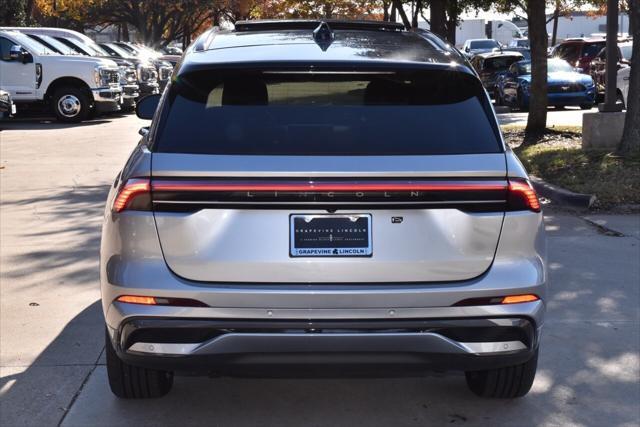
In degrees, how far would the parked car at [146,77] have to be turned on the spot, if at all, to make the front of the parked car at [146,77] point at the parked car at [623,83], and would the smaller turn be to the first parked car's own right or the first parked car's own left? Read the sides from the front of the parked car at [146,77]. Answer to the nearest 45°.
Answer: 0° — it already faces it

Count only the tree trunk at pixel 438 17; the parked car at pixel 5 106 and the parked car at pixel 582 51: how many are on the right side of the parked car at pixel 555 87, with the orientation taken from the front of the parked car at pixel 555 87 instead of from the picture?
2

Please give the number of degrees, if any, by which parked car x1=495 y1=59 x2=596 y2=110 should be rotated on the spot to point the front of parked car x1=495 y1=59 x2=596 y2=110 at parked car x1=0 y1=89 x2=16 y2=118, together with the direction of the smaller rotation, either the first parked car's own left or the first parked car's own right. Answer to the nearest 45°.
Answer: approximately 90° to the first parked car's own right

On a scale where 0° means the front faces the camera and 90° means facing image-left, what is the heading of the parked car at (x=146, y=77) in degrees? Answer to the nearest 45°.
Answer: approximately 315°

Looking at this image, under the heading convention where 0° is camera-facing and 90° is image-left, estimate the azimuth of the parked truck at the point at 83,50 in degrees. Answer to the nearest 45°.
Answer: approximately 315°

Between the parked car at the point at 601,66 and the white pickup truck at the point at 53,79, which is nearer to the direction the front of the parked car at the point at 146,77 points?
the parked car

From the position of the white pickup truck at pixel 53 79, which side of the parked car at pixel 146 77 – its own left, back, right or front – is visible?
right

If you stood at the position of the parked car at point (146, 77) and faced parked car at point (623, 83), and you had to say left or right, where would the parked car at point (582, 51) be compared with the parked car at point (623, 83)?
left
